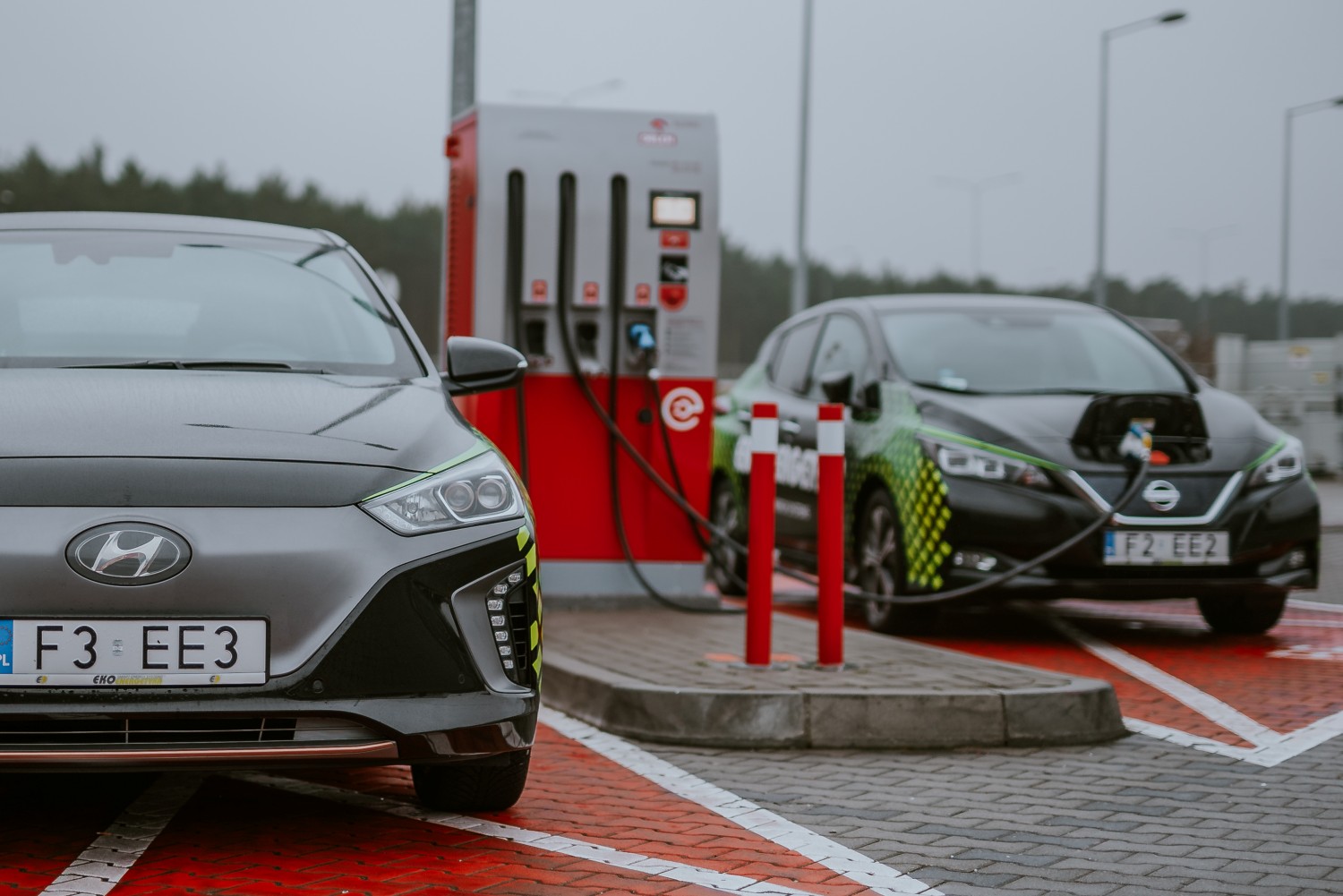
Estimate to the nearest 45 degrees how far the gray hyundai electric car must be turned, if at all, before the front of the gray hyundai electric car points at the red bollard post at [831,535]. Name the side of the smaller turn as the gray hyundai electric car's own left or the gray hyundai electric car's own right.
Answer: approximately 135° to the gray hyundai electric car's own left

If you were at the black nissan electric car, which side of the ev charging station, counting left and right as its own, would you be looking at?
left

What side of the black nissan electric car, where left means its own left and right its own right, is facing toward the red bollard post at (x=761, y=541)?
right

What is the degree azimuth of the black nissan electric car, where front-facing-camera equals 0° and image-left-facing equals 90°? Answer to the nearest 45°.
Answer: approximately 315°

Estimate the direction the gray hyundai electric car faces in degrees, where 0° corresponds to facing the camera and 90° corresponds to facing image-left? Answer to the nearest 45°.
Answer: approximately 0°

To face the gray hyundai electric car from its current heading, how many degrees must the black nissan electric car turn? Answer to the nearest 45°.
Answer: approximately 45° to its right

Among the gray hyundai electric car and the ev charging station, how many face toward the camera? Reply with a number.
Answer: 2

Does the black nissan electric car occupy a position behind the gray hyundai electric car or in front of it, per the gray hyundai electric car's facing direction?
behind

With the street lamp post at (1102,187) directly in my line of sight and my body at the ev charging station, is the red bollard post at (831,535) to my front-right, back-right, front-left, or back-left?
back-right

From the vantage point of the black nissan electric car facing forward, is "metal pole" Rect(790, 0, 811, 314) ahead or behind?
behind

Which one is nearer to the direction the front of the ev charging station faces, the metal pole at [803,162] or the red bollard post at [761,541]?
the red bollard post

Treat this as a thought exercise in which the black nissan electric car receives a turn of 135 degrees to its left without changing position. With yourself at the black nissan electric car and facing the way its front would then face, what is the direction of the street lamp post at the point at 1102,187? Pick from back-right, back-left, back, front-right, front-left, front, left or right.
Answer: front

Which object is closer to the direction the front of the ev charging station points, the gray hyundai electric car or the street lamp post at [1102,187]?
the gray hyundai electric car
